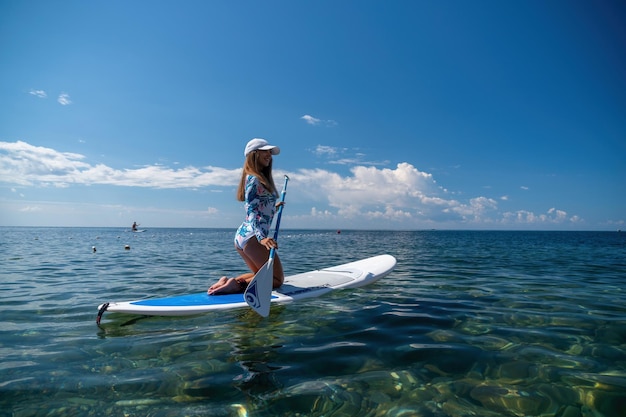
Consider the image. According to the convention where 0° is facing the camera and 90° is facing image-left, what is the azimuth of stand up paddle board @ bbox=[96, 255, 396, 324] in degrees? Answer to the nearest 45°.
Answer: approximately 270°

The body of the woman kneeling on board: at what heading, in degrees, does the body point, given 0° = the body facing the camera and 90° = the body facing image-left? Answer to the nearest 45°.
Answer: approximately 270°
